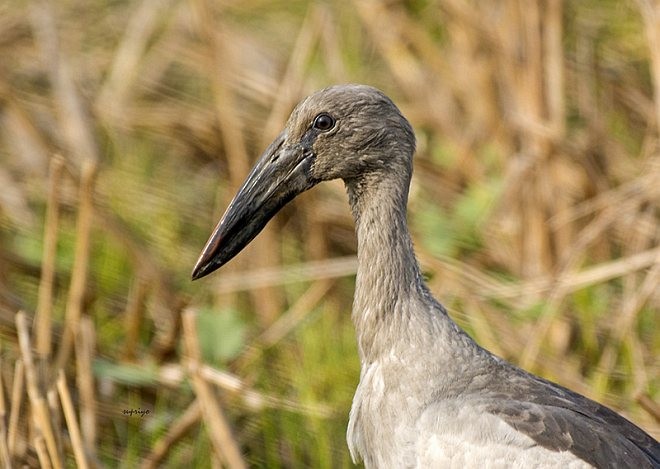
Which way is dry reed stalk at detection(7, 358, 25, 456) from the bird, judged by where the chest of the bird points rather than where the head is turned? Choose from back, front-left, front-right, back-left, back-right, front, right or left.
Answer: front

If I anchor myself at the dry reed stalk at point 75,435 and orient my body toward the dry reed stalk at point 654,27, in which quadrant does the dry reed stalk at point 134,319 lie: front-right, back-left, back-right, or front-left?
front-left

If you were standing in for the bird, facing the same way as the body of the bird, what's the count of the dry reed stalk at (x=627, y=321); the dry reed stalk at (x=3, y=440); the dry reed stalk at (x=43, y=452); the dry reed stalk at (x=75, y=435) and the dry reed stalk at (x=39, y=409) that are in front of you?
4

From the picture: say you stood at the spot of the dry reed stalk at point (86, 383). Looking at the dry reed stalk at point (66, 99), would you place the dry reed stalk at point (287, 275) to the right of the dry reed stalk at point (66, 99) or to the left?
right

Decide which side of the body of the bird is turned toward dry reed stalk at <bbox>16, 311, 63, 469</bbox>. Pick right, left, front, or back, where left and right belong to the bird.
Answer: front

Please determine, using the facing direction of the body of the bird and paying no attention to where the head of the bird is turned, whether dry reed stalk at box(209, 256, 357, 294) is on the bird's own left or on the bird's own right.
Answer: on the bird's own right

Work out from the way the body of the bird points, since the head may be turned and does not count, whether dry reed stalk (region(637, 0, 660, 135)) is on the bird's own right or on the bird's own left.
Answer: on the bird's own right

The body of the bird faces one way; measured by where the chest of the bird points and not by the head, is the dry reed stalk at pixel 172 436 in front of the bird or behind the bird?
in front

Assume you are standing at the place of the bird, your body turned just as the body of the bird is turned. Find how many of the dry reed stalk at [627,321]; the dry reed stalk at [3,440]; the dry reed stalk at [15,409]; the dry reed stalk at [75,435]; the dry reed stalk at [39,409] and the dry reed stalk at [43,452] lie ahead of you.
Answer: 5

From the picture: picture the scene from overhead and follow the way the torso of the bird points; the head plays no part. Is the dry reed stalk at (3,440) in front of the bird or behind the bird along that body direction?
in front

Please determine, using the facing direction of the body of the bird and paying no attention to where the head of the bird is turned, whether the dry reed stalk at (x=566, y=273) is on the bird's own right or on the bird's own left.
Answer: on the bird's own right

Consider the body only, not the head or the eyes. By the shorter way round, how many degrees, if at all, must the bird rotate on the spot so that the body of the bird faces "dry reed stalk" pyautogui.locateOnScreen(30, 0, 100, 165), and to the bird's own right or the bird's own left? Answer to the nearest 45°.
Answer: approximately 45° to the bird's own right

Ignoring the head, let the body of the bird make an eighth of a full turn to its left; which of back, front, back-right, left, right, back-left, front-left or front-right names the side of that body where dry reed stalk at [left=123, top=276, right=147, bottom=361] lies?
right

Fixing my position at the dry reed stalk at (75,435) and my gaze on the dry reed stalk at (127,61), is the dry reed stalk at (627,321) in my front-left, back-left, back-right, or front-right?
front-right

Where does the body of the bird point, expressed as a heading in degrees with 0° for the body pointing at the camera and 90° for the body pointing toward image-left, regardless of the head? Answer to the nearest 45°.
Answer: approximately 90°
